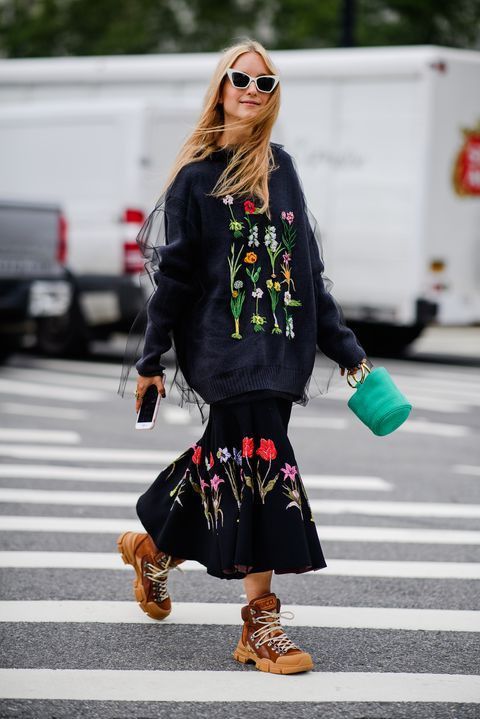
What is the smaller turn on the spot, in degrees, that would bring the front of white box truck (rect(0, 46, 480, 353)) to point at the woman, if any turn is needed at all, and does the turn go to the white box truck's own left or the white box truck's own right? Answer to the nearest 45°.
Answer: approximately 135° to the white box truck's own left

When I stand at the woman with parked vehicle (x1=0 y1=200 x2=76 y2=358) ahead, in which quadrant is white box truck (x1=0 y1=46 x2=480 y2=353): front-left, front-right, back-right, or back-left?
front-right

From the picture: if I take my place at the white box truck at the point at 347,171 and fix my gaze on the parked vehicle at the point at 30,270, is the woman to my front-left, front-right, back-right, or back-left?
front-left

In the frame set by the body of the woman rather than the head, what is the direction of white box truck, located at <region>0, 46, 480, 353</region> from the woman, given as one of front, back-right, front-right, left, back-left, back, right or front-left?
back-left

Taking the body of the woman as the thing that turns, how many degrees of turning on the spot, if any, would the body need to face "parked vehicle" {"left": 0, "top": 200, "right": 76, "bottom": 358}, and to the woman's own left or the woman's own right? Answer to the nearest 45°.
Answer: approximately 135° to the woman's own left

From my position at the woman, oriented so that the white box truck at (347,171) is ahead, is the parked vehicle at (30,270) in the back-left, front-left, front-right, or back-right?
front-left

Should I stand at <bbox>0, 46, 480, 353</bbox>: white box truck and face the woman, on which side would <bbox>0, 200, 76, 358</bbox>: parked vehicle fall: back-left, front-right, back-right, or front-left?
front-right

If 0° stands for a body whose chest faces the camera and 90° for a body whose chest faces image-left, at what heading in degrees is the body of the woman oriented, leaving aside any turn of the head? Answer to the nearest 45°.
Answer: approximately 315°

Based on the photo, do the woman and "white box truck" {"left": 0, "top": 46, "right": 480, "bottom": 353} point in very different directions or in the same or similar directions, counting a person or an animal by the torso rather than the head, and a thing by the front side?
very different directions
